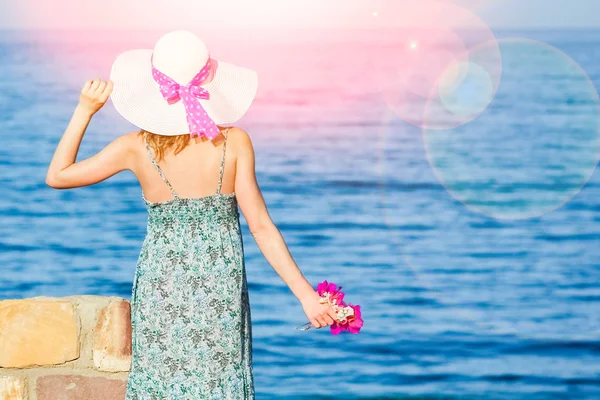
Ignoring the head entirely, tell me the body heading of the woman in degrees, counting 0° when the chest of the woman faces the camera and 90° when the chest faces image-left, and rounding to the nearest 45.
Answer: approximately 180°

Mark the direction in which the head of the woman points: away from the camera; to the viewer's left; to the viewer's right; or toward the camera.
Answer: away from the camera

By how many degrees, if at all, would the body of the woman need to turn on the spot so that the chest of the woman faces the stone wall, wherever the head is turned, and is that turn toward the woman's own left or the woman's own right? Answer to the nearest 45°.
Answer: approximately 45° to the woman's own left
